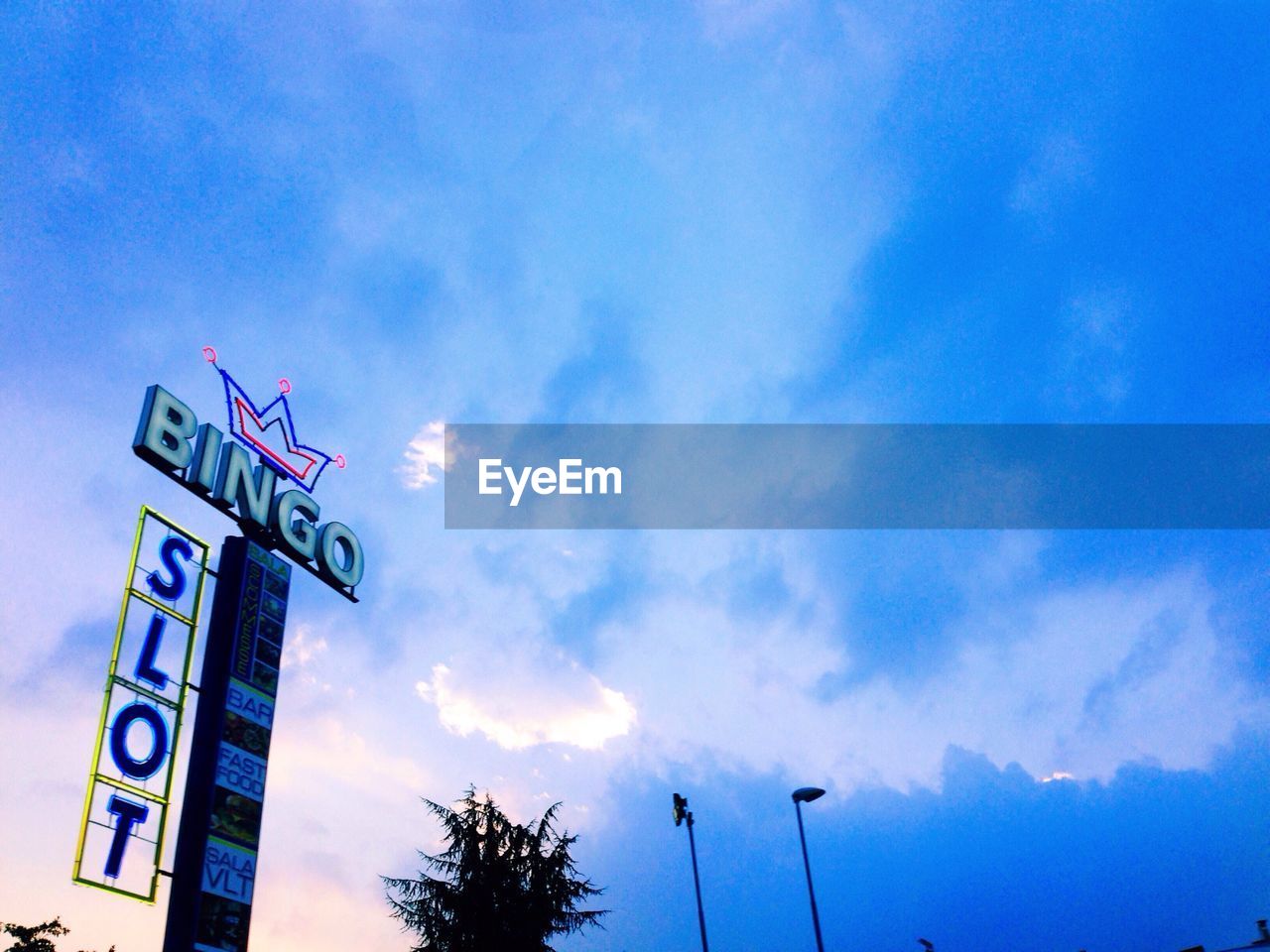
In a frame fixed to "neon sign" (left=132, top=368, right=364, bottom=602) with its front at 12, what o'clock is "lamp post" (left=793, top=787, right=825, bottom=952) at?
The lamp post is roughly at 10 o'clock from the neon sign.

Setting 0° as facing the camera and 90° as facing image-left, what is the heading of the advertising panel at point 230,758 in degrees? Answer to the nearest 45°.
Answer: approximately 315°

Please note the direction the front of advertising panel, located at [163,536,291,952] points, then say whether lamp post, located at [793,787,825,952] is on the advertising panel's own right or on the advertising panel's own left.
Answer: on the advertising panel's own left
